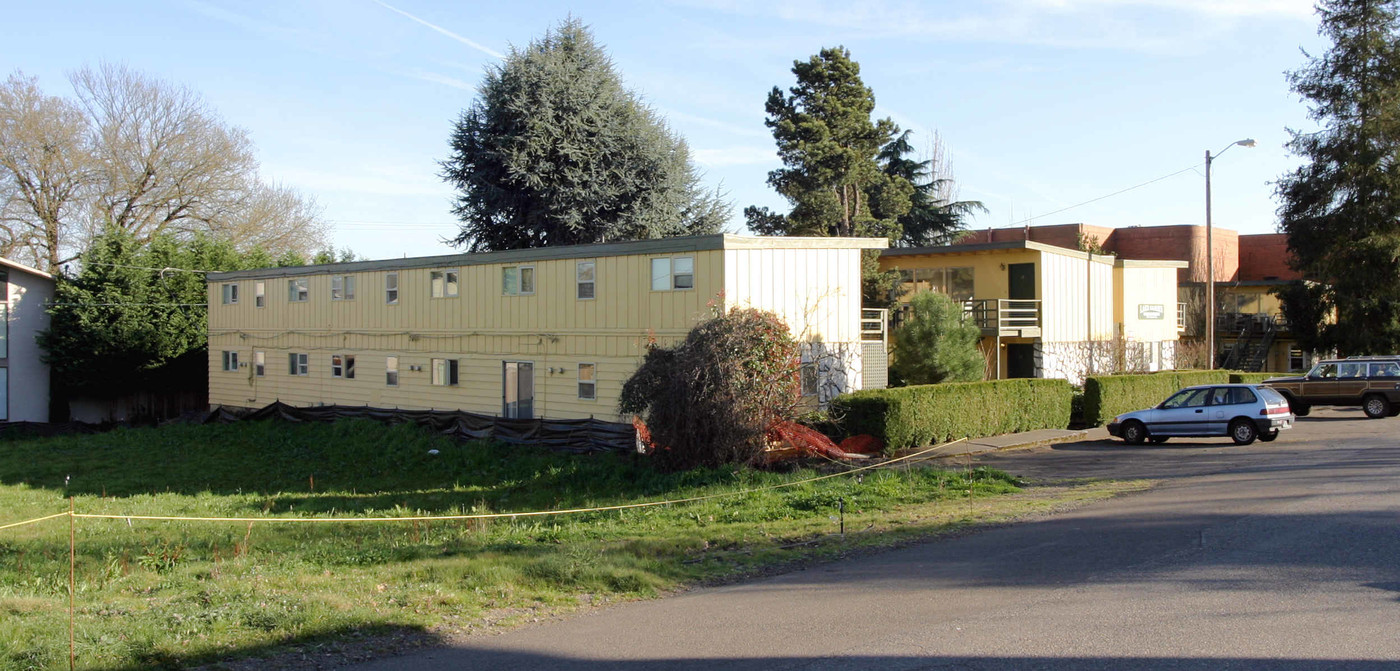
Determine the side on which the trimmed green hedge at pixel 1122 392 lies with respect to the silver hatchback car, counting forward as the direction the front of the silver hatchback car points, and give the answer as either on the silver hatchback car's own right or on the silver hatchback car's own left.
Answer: on the silver hatchback car's own right

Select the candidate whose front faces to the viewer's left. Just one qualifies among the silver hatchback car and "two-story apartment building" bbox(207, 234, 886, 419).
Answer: the silver hatchback car

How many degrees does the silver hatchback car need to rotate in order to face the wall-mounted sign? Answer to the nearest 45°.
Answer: approximately 90° to its right

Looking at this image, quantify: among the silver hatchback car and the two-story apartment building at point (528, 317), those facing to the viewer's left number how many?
1

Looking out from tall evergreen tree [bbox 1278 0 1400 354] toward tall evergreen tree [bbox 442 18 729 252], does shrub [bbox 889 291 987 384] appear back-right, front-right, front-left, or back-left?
front-left

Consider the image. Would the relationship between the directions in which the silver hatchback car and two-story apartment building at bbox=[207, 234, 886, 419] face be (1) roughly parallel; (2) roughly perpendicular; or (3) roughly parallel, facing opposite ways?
roughly perpendicular

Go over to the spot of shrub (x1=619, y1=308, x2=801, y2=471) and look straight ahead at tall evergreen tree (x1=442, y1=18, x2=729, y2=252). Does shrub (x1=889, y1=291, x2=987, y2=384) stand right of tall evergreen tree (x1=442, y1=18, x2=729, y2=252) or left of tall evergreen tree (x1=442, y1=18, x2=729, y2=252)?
right

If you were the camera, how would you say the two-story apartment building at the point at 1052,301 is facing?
facing the viewer and to the left of the viewer

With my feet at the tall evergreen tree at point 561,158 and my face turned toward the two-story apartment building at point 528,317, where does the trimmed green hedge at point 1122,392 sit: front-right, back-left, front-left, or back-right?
front-left

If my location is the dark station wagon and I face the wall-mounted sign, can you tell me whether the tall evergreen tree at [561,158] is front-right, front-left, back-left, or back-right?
front-left

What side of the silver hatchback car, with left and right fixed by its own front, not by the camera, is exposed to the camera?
left

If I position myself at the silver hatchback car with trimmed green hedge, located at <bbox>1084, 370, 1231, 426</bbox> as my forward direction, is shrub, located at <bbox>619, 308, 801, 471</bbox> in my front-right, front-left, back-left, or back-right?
back-left

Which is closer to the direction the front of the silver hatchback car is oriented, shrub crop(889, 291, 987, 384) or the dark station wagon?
the shrub

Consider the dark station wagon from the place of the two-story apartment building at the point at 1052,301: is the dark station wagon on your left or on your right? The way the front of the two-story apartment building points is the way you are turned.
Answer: on your left
